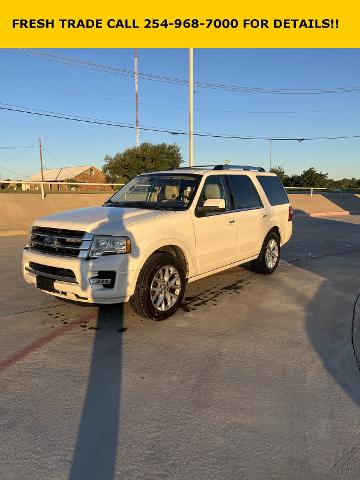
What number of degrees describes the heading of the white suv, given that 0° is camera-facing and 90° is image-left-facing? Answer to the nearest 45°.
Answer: approximately 45°
